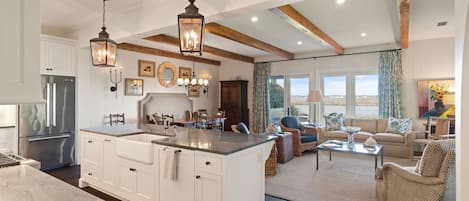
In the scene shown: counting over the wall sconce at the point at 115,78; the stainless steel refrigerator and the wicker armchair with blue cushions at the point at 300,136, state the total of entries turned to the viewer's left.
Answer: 0

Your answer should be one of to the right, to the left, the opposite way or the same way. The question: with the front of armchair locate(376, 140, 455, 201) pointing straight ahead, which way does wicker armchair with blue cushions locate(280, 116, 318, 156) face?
the opposite way

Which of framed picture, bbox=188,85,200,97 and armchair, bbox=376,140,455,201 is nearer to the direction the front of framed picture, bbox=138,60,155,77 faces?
the armchair

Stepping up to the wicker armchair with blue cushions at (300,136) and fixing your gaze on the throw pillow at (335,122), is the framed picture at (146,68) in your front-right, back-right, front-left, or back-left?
back-left

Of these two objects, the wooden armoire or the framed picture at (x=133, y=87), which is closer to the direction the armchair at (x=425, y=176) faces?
the framed picture

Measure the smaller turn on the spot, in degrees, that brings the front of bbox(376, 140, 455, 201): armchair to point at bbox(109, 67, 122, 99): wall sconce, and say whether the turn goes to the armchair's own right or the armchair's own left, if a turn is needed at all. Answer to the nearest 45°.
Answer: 0° — it already faces it

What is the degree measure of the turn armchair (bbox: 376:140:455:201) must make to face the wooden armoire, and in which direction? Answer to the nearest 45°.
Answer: approximately 45° to its right

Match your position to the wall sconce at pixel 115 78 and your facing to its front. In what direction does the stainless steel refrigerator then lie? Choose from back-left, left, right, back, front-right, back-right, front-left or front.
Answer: right

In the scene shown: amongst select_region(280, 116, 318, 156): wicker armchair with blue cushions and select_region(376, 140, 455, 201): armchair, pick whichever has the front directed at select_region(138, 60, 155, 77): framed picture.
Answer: the armchair
